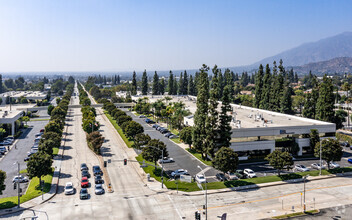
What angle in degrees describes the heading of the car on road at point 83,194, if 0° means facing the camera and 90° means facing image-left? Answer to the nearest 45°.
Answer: approximately 0°

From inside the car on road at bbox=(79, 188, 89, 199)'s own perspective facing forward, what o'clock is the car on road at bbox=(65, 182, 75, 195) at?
the car on road at bbox=(65, 182, 75, 195) is roughly at 5 o'clock from the car on road at bbox=(79, 188, 89, 199).

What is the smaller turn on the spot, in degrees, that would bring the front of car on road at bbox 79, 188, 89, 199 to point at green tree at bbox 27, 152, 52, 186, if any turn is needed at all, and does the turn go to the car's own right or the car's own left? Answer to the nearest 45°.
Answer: approximately 135° to the car's own right

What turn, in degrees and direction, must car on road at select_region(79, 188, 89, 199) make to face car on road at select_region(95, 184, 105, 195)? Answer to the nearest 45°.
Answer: approximately 135° to its left
